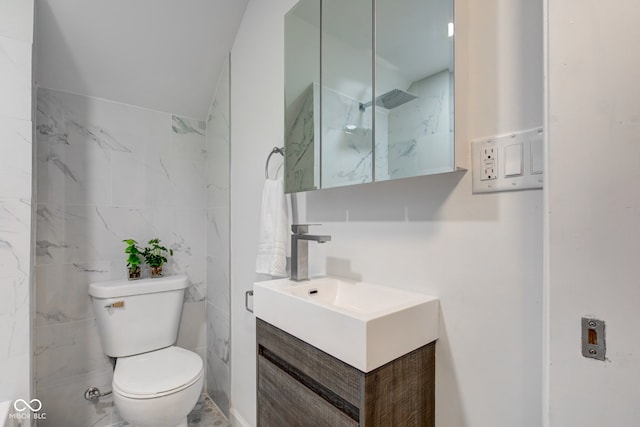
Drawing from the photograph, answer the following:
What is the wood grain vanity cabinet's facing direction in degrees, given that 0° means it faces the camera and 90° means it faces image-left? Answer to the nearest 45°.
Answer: approximately 45°

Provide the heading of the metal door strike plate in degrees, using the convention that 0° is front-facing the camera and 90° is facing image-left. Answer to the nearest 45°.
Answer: approximately 45°

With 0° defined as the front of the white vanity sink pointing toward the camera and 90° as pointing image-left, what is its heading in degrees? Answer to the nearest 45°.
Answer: approximately 45°

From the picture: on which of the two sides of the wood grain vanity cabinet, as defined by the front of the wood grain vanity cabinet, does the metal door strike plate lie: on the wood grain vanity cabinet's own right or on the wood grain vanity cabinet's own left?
on the wood grain vanity cabinet's own left

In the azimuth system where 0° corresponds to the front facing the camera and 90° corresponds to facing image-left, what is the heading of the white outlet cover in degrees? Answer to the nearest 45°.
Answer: approximately 45°
